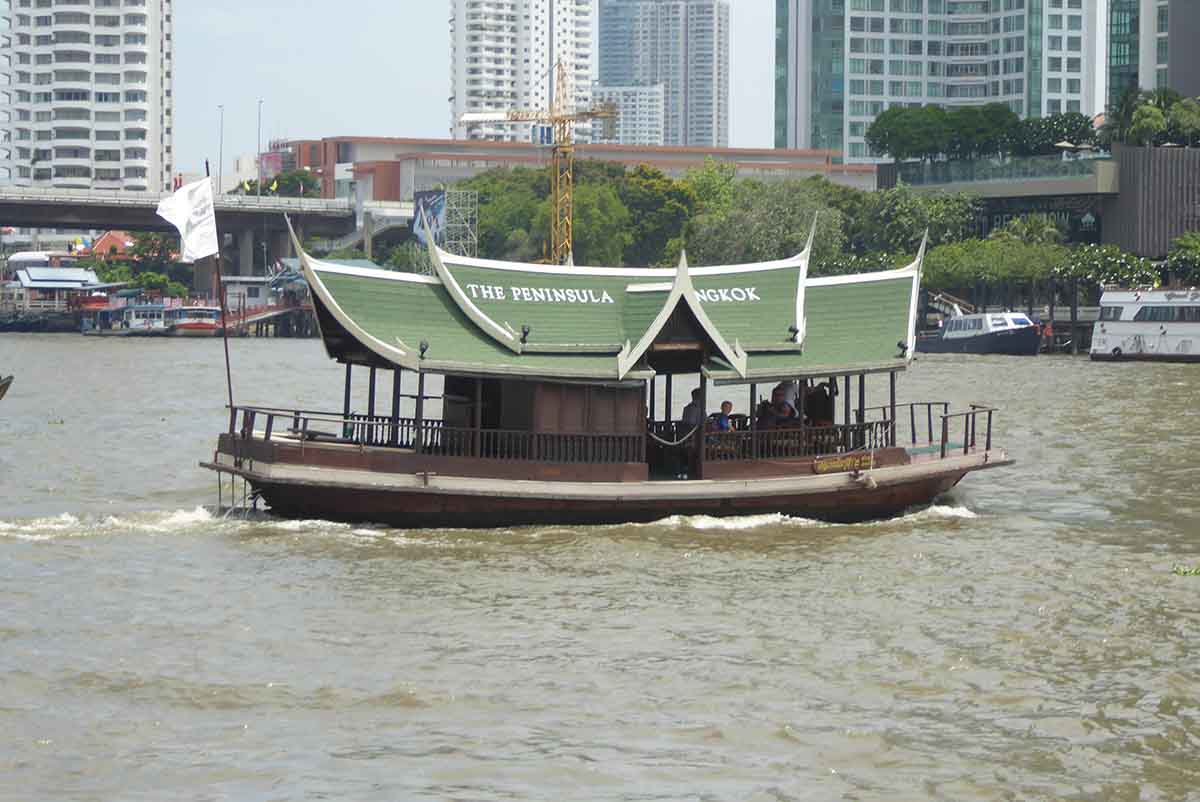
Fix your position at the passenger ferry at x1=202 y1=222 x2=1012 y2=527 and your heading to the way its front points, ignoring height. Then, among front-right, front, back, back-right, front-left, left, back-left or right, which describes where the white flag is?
back

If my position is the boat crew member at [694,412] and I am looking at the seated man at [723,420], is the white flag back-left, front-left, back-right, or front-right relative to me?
back-left

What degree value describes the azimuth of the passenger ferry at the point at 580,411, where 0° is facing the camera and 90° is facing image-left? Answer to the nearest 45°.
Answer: approximately 270°
